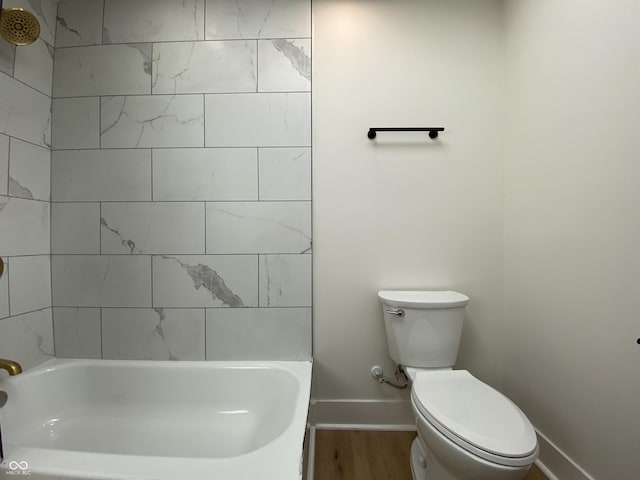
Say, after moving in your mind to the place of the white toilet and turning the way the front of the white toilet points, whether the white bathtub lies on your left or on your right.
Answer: on your right

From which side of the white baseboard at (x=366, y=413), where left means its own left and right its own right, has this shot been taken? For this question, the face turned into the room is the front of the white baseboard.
front

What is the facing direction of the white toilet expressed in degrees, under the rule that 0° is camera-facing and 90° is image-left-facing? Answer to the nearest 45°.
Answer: approximately 315°

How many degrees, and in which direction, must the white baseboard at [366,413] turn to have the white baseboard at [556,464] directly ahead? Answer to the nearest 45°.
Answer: approximately 90° to its left

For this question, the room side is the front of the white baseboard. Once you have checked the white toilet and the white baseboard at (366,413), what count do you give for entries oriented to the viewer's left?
0
